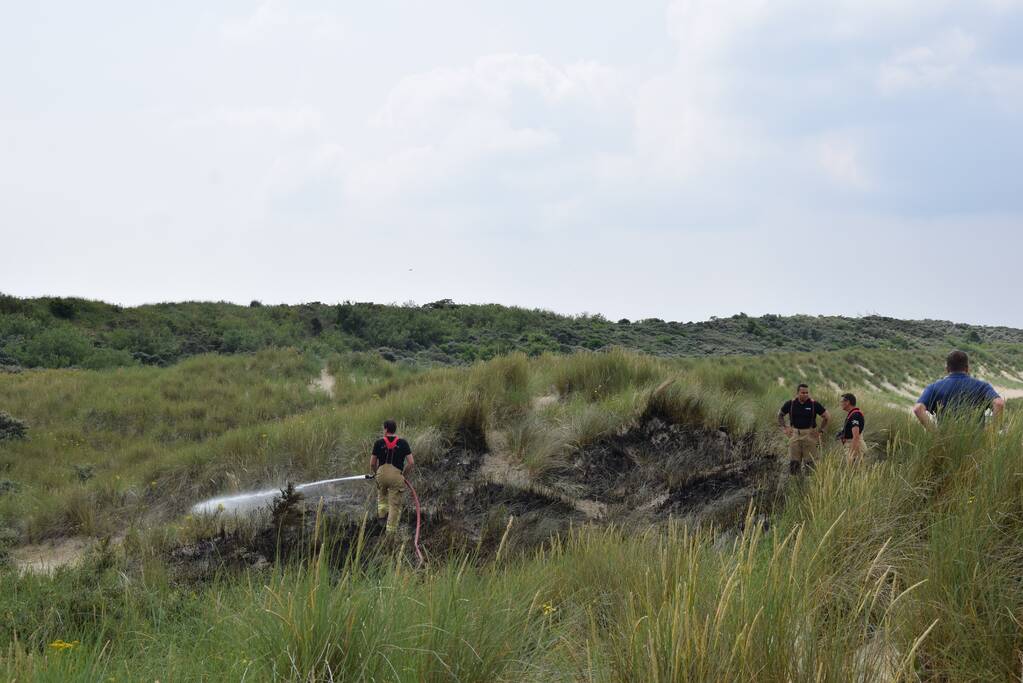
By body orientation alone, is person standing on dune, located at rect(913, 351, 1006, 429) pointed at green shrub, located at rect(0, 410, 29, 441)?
no

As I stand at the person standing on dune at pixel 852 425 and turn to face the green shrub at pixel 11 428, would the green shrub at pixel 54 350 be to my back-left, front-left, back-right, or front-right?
front-right

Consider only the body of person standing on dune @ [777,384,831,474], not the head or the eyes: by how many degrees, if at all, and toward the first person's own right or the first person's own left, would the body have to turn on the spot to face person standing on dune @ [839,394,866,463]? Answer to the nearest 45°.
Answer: approximately 45° to the first person's own left

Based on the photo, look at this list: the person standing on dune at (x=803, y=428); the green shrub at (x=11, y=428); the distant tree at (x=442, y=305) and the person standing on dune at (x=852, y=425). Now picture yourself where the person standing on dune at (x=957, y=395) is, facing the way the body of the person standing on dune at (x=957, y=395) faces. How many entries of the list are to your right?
0

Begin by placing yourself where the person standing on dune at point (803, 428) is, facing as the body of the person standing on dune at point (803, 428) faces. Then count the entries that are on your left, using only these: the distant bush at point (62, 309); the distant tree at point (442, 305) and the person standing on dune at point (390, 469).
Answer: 0

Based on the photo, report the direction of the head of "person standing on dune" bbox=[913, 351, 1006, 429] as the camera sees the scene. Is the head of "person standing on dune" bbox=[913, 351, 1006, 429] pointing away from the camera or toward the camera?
away from the camera

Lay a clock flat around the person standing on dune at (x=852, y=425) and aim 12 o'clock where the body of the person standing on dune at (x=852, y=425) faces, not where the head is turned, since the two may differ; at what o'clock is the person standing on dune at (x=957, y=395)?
the person standing on dune at (x=957, y=395) is roughly at 8 o'clock from the person standing on dune at (x=852, y=425).

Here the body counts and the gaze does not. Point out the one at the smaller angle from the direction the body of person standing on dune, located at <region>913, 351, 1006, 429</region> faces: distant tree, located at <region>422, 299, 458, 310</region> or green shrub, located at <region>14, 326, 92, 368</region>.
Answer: the distant tree

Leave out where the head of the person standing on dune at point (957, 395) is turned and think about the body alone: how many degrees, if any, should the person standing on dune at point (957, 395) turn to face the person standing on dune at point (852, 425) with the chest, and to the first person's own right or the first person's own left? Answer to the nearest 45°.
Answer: approximately 45° to the first person's own left

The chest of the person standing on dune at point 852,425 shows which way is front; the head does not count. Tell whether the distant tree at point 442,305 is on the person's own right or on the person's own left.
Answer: on the person's own right

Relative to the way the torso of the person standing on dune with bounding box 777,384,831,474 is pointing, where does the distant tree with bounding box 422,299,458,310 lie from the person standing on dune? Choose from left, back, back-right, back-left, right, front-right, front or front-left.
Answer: back-right

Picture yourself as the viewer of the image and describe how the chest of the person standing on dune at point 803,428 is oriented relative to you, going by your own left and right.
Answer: facing the viewer

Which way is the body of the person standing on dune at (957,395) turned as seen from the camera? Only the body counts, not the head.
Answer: away from the camera

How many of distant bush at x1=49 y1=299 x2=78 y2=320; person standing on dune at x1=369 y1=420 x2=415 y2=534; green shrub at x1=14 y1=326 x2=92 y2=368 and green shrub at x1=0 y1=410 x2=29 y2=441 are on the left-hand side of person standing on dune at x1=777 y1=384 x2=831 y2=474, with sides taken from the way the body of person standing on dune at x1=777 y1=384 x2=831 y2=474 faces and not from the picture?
0

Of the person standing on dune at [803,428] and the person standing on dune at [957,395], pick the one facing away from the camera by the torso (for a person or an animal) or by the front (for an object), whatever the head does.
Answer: the person standing on dune at [957,395]
